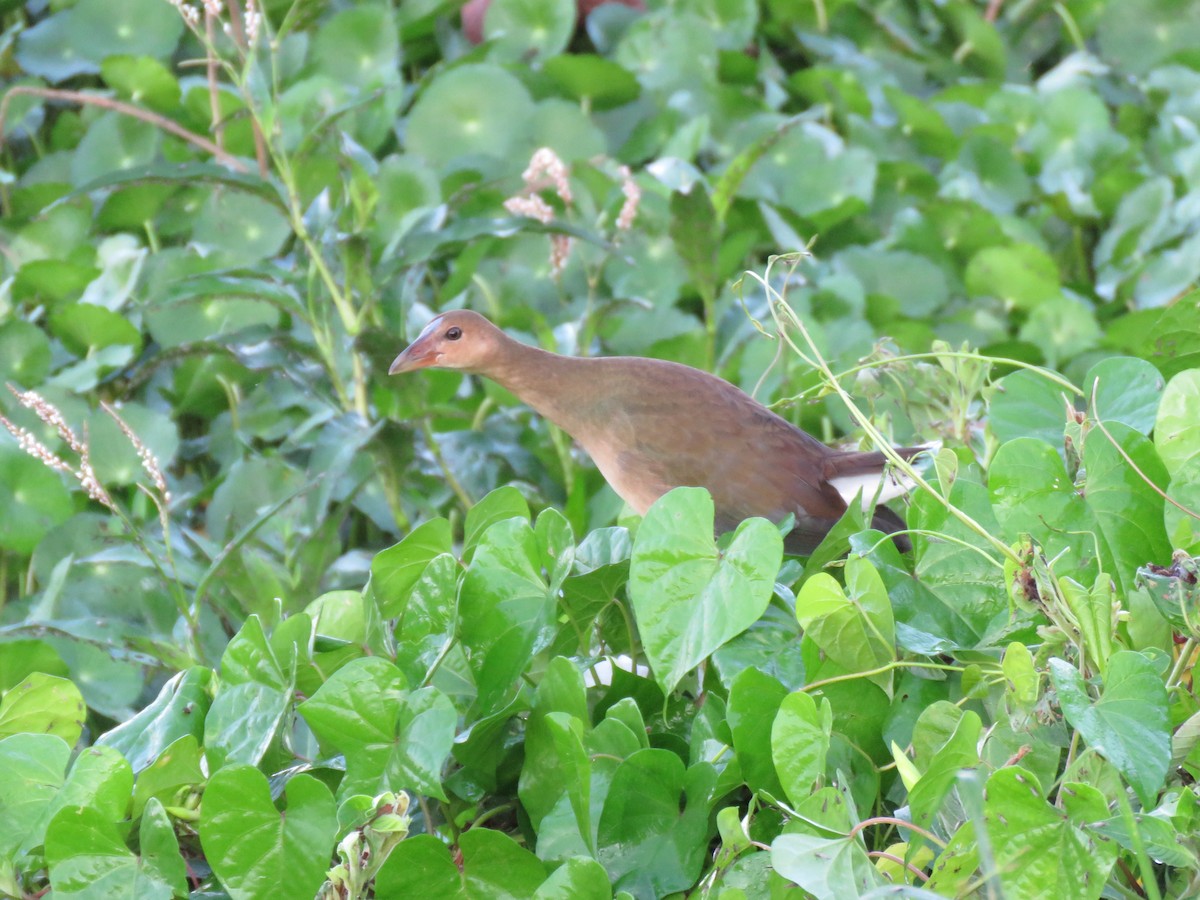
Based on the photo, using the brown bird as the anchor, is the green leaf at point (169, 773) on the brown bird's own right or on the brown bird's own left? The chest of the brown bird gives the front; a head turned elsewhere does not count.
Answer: on the brown bird's own left

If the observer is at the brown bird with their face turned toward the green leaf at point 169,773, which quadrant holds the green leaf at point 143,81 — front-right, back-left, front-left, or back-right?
back-right

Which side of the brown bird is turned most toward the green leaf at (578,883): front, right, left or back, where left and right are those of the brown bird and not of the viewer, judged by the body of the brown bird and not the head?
left

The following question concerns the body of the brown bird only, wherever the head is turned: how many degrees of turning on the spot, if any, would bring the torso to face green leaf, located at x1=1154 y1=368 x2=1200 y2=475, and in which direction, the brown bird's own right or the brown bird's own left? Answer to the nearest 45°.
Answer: approximately 135° to the brown bird's own left

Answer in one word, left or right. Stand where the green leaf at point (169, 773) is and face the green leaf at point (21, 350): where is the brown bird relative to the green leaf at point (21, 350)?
right

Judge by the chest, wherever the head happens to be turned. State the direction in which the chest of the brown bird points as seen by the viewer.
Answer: to the viewer's left

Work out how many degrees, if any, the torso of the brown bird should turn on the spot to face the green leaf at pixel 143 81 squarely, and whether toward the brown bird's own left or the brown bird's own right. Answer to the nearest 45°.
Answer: approximately 45° to the brown bird's own right
